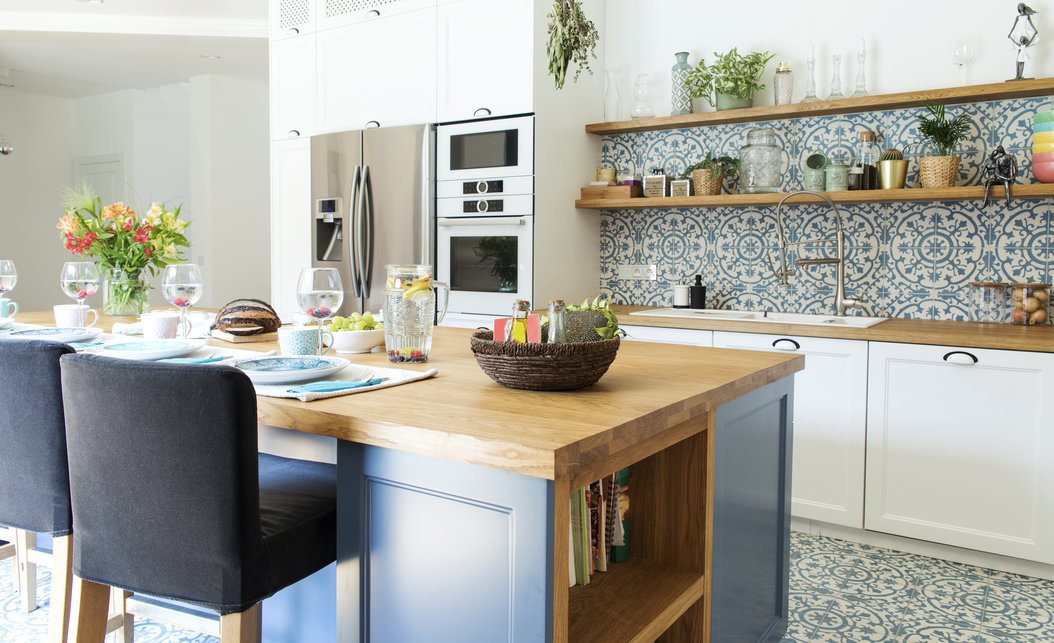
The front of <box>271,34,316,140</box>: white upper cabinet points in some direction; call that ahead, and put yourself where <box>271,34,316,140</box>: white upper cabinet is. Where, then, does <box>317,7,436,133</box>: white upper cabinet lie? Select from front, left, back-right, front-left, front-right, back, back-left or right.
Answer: left

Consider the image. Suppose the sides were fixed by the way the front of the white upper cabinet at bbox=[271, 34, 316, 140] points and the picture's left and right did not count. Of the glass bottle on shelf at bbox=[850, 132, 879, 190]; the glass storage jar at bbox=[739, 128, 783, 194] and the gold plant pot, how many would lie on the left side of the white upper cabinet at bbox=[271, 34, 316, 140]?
3

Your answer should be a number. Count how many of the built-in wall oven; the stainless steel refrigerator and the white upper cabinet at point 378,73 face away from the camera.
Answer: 0

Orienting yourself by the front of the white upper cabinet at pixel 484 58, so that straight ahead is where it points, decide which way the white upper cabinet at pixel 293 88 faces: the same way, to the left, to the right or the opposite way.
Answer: the same way

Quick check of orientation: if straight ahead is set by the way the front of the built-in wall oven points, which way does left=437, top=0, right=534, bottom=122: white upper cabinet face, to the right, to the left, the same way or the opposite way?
the same way

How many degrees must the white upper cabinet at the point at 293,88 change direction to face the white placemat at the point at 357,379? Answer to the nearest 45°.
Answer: approximately 45° to its left

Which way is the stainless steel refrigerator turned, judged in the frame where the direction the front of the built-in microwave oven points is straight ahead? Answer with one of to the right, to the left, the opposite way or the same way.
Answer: the same way

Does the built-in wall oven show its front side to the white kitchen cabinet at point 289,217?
no

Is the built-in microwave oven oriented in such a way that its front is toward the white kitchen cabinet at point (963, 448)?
no

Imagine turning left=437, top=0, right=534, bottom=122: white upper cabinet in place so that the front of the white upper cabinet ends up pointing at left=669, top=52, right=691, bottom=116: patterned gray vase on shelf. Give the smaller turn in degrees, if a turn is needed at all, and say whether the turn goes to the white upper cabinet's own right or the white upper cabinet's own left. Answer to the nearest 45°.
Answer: approximately 135° to the white upper cabinet's own left

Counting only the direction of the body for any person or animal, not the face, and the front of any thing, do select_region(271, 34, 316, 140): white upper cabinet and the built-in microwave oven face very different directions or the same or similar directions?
same or similar directions

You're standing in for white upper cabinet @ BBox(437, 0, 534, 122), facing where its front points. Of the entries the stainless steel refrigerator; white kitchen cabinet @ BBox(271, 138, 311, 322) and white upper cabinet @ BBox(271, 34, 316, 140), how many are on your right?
3

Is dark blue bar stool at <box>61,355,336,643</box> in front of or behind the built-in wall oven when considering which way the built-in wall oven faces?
in front

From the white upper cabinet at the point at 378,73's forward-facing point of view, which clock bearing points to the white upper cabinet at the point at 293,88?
the white upper cabinet at the point at 293,88 is roughly at 3 o'clock from the white upper cabinet at the point at 378,73.

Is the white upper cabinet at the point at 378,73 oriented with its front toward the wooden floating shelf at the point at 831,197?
no

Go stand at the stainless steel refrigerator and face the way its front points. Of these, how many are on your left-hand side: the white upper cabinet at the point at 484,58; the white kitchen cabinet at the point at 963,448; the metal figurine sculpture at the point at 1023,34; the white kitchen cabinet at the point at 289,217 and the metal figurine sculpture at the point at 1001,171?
4

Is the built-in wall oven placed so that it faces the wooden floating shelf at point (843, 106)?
no

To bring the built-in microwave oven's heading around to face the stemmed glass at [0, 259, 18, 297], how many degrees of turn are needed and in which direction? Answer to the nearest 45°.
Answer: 0° — it already faces it

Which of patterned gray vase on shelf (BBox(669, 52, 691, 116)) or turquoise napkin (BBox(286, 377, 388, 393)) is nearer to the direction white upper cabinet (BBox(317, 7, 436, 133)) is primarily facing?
the turquoise napkin

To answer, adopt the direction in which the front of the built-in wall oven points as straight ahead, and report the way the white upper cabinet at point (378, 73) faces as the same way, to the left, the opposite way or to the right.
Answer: the same way

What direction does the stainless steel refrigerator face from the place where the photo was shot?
facing the viewer and to the left of the viewer
